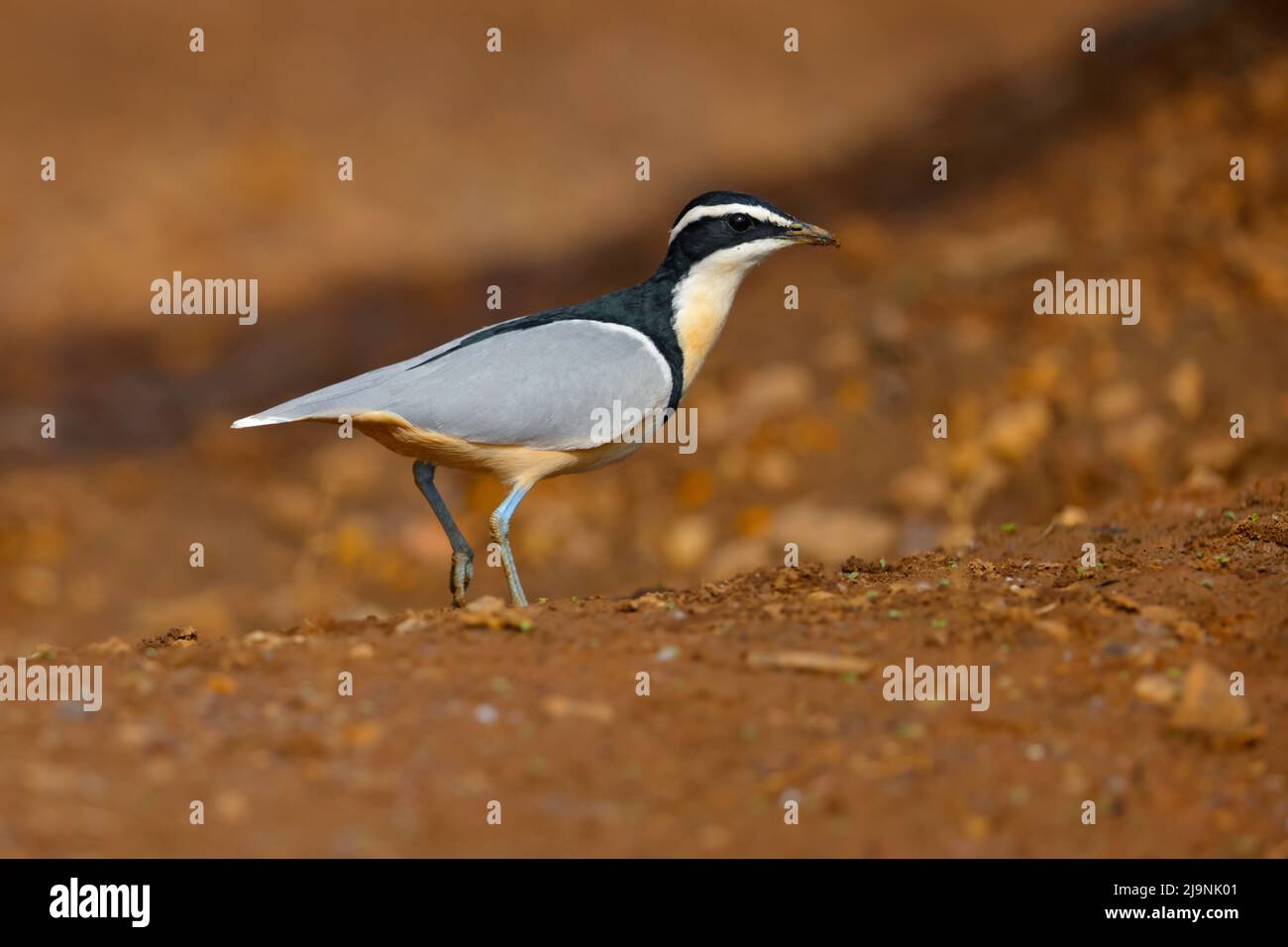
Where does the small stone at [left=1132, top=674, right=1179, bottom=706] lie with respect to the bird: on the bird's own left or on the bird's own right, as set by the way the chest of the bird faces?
on the bird's own right

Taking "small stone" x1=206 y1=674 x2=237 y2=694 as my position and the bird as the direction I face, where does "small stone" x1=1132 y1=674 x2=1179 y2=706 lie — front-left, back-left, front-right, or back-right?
front-right

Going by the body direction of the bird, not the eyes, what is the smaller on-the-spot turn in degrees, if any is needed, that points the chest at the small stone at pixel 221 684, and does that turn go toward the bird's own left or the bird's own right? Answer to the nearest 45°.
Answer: approximately 135° to the bird's own right

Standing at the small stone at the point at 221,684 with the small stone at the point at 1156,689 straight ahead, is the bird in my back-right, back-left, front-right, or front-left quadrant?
front-left

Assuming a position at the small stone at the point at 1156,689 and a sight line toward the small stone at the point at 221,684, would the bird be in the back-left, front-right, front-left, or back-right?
front-right

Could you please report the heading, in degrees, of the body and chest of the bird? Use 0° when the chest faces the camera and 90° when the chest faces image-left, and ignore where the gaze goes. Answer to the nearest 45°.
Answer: approximately 270°
